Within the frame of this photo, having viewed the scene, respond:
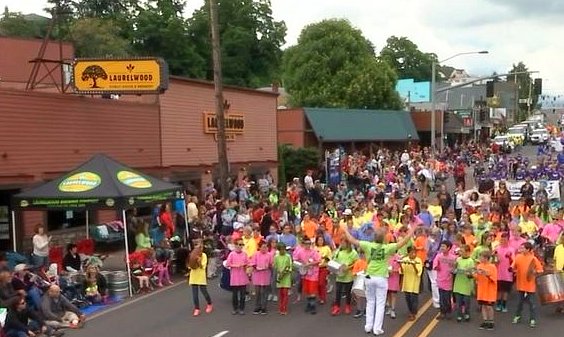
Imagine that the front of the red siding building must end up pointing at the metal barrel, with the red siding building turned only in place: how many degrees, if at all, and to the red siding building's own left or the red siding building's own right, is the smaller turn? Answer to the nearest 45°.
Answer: approximately 45° to the red siding building's own right

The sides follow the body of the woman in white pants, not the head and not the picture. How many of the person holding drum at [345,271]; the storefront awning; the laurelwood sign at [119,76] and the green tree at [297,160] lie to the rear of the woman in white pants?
0

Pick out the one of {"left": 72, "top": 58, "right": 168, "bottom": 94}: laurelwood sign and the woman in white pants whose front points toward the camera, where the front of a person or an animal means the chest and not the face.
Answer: the laurelwood sign

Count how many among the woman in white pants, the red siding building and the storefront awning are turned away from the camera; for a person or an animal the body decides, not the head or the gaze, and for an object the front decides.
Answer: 1

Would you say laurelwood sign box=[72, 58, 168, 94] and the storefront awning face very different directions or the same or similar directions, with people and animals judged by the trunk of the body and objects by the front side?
same or similar directions

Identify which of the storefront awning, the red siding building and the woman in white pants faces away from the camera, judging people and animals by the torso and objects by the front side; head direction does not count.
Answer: the woman in white pants

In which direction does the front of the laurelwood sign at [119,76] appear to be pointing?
toward the camera

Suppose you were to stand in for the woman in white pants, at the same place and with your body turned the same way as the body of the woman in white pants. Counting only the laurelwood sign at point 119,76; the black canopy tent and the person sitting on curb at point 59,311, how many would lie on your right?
0

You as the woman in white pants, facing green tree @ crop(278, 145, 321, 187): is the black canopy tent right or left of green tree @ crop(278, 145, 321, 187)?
left

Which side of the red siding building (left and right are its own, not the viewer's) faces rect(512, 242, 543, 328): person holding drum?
front

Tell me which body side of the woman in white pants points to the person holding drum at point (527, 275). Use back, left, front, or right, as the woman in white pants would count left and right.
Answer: right

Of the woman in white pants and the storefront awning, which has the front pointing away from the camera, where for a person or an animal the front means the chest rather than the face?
the woman in white pants

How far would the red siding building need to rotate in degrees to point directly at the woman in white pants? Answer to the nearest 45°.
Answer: approximately 45° to its right

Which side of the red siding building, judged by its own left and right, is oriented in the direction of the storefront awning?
left

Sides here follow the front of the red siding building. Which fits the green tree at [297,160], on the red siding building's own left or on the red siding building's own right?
on the red siding building's own left

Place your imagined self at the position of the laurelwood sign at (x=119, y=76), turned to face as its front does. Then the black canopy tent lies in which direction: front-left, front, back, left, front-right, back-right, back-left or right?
front

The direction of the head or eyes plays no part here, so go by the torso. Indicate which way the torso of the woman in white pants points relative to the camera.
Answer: away from the camera

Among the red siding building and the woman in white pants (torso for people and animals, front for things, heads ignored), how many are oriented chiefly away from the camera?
1
